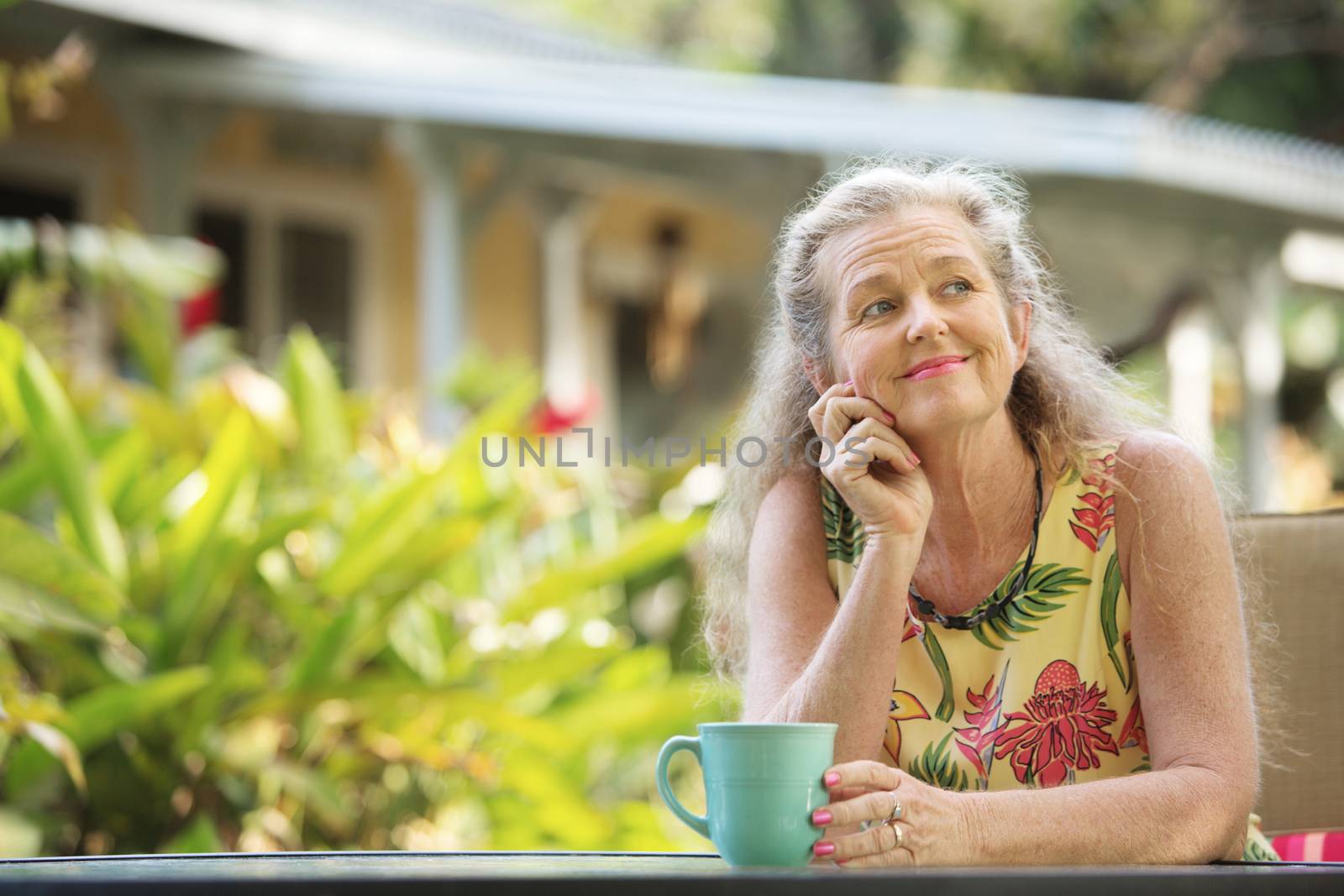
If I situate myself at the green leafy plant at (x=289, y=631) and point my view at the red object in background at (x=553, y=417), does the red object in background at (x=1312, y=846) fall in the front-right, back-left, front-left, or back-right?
back-right

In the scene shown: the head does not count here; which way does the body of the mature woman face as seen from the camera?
toward the camera

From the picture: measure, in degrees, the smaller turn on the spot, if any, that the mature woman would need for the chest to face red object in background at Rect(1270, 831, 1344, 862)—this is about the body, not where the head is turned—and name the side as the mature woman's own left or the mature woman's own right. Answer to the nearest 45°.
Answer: approximately 135° to the mature woman's own left

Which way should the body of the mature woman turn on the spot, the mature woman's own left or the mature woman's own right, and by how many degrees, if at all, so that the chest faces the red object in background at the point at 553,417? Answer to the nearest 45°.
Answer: approximately 135° to the mature woman's own right

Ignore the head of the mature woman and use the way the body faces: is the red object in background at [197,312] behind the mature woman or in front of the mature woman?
behind

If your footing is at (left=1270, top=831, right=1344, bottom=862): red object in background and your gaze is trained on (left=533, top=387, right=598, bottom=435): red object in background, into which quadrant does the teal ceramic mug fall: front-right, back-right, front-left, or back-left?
back-left

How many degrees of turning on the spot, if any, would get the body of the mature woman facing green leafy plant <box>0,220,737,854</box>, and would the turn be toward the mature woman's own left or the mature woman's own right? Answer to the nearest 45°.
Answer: approximately 135° to the mature woman's own right
